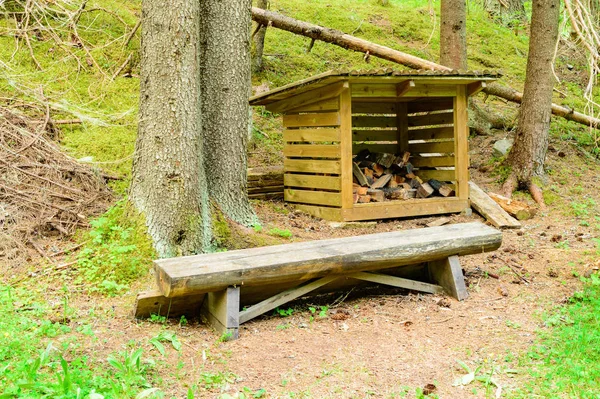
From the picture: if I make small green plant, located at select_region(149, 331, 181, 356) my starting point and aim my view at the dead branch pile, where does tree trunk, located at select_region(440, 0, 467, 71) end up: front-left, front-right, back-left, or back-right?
front-right

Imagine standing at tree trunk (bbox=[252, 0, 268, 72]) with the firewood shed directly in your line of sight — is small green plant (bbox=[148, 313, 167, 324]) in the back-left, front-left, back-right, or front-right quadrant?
front-right

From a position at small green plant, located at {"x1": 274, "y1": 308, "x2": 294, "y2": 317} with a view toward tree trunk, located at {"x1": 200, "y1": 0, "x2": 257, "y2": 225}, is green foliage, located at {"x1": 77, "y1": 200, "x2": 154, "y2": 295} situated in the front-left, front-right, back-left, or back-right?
front-left

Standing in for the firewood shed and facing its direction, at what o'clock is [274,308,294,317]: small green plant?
The small green plant is roughly at 2 o'clock from the firewood shed.

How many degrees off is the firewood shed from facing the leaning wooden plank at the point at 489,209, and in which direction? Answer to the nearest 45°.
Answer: approximately 45° to its left

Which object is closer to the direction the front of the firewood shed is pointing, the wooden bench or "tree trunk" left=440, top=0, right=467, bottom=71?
the wooden bench

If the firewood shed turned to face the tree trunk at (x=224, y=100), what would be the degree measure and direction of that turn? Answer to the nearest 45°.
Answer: approximately 90° to its right

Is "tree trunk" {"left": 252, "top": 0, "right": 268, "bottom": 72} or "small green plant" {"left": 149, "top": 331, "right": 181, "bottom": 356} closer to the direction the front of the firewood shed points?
the small green plant

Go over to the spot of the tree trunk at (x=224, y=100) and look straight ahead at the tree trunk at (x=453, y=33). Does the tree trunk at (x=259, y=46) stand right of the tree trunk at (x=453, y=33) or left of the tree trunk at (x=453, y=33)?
left

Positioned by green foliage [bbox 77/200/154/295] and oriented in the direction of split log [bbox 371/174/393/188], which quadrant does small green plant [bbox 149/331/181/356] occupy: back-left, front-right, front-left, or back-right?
back-right

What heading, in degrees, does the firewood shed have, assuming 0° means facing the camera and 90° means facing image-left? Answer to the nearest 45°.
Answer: approximately 315°

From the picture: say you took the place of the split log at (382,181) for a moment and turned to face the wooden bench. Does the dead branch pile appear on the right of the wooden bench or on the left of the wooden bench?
right
